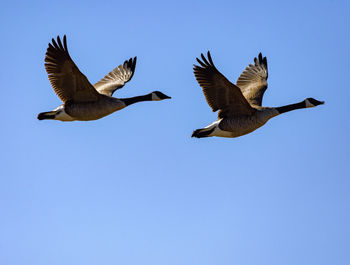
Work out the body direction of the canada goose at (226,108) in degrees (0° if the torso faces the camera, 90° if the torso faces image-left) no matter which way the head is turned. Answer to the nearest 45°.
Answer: approximately 270°

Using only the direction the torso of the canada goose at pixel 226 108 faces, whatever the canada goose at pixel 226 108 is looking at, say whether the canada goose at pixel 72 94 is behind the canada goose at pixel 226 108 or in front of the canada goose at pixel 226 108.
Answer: behind
